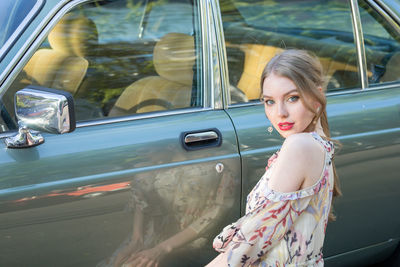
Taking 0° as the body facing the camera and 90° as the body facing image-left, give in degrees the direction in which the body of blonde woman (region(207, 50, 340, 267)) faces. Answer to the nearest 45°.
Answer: approximately 90°

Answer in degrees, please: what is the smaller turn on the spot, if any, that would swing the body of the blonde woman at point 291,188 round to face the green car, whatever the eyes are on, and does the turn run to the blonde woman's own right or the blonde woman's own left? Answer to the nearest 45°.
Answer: approximately 45° to the blonde woman's own right
